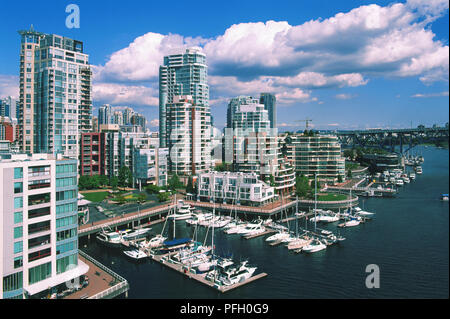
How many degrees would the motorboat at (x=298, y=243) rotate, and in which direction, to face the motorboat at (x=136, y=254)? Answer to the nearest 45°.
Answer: approximately 45° to its right

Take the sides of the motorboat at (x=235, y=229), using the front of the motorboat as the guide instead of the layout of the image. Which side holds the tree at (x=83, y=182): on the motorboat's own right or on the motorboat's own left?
on the motorboat's own right

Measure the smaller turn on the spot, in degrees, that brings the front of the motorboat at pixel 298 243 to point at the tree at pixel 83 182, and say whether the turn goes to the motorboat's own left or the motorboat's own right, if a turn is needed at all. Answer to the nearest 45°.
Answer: approximately 90° to the motorboat's own right

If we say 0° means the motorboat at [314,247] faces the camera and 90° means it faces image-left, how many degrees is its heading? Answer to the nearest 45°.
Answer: approximately 45°
